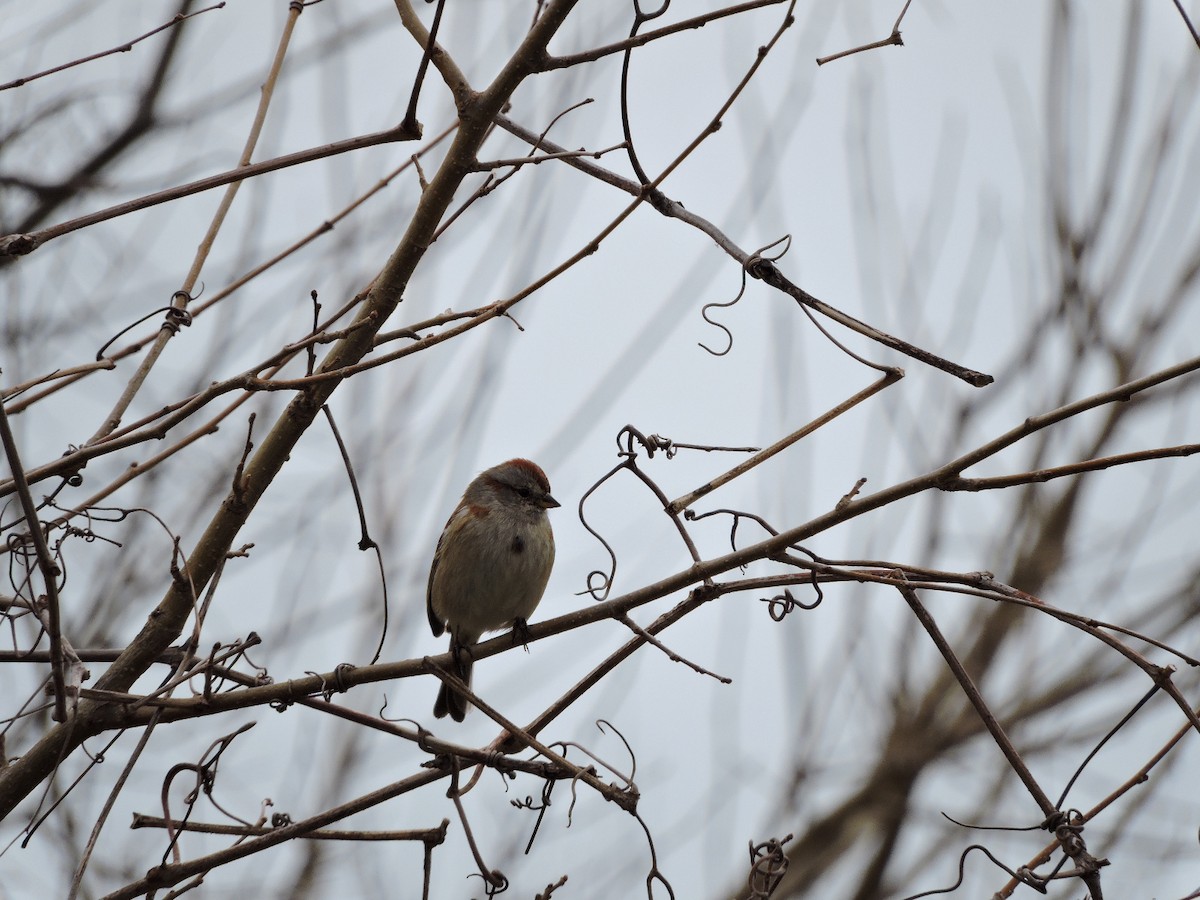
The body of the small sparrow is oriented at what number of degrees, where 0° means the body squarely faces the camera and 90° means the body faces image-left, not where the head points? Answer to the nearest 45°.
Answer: approximately 315°
